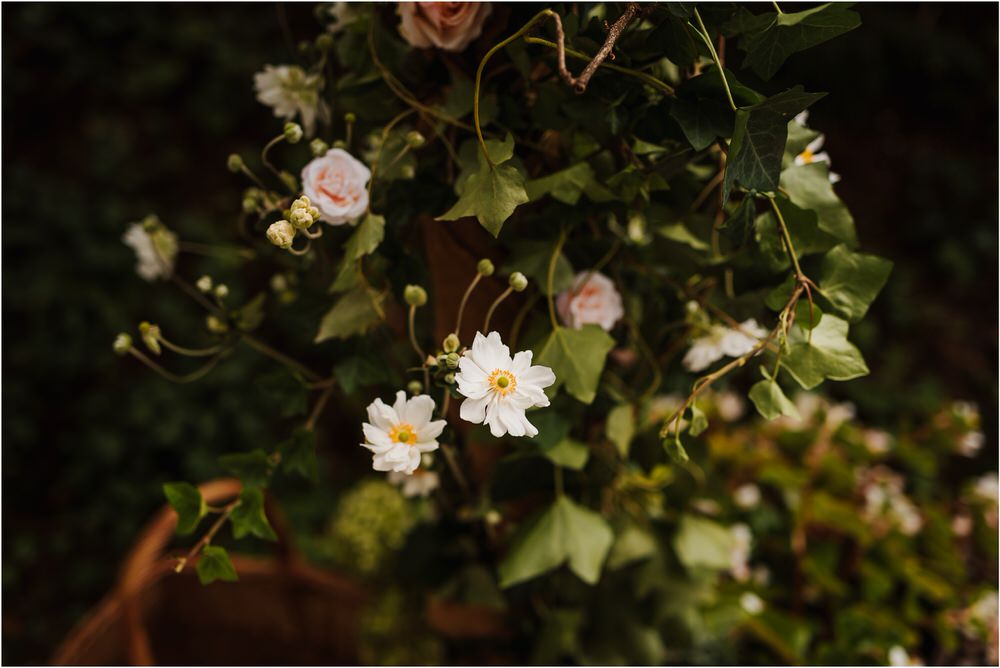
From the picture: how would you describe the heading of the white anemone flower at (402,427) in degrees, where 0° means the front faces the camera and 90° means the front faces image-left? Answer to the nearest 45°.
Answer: approximately 0°

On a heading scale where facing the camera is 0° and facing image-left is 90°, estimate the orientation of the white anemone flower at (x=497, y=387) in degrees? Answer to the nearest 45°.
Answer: approximately 0°

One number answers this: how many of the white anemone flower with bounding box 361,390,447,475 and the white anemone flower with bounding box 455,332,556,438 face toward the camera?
2
